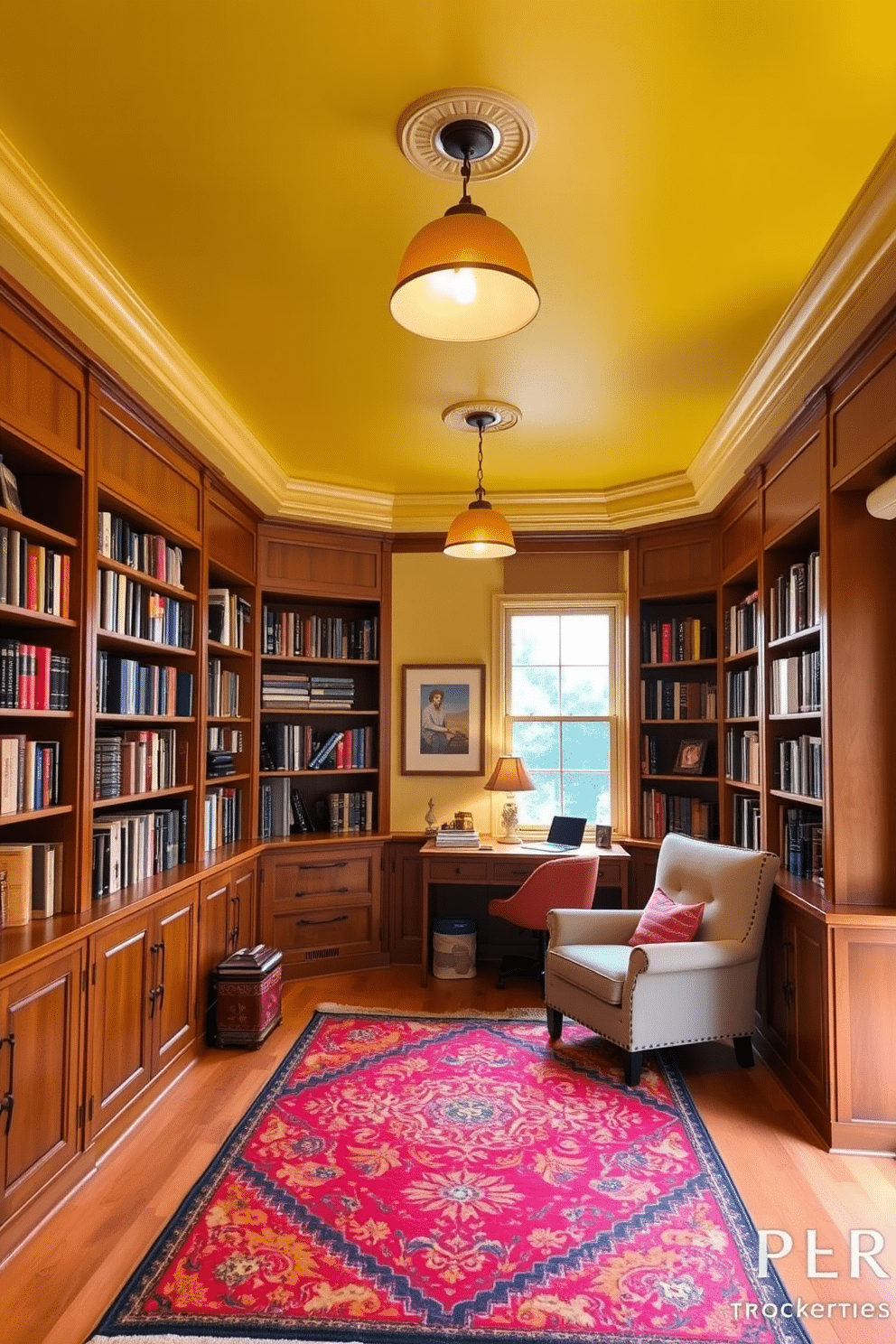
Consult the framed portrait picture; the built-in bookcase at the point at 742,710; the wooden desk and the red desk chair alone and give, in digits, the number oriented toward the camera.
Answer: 2

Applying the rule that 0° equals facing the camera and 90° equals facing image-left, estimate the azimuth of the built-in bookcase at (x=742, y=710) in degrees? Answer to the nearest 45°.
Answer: approximately 90°

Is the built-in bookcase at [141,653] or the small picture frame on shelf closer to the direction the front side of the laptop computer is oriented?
the built-in bookcase

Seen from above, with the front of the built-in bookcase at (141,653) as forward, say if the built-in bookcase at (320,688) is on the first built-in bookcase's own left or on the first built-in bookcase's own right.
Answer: on the first built-in bookcase's own left
